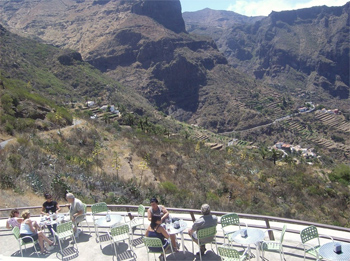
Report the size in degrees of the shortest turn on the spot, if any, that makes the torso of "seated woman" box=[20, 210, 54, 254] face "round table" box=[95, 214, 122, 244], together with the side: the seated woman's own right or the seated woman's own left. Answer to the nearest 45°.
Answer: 0° — they already face it

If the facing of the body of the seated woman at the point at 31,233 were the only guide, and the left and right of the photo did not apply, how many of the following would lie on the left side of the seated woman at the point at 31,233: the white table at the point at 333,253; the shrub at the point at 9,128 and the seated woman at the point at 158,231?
1

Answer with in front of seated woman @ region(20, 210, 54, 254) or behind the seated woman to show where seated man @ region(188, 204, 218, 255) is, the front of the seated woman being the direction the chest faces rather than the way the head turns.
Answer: in front

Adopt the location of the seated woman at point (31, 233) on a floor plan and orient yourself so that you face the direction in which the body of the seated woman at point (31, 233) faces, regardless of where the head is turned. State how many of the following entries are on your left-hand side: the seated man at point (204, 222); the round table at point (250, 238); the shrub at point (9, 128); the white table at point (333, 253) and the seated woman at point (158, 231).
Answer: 1

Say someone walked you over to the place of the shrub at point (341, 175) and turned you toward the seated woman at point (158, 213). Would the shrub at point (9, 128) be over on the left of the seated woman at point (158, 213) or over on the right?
right

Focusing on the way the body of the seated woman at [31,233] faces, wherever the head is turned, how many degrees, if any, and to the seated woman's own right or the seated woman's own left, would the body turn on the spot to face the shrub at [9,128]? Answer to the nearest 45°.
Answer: approximately 90° to the seated woman's own left

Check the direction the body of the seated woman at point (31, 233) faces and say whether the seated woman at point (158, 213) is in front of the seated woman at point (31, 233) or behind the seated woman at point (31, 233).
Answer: in front

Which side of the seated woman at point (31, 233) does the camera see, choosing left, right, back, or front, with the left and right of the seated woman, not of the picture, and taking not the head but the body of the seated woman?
right

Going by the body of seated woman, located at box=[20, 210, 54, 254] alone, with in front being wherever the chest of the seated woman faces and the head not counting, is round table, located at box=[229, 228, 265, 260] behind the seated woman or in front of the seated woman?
in front
